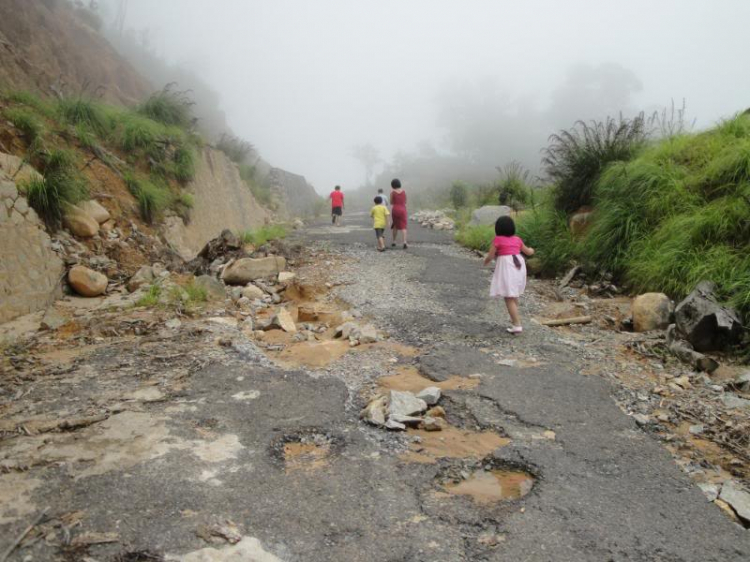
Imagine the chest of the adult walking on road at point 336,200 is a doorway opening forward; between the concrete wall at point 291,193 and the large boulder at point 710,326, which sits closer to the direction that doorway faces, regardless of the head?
the concrete wall

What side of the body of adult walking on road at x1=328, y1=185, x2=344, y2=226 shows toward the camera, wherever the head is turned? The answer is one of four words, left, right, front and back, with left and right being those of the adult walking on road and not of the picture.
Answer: back

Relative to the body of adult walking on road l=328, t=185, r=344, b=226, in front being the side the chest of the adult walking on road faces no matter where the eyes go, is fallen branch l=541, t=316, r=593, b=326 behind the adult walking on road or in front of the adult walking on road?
behind

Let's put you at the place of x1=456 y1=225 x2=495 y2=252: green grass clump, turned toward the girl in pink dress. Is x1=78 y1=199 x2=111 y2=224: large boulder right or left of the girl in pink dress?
right

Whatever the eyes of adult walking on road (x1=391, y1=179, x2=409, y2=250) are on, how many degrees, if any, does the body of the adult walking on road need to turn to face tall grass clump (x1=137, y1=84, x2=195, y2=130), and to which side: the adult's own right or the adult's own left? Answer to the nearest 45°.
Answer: approximately 90° to the adult's own left

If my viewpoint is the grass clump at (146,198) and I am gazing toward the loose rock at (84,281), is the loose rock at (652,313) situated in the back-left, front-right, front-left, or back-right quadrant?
front-left

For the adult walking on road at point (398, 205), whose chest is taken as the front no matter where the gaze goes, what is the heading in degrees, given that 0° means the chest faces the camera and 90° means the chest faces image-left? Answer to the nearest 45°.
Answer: approximately 180°

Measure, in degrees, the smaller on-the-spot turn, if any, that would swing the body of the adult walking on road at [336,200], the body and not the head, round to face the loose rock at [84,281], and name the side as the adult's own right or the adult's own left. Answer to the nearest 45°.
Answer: approximately 180°

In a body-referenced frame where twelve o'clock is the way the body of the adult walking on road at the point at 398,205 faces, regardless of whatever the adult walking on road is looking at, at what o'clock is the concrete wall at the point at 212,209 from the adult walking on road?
The concrete wall is roughly at 10 o'clock from the adult walking on road.

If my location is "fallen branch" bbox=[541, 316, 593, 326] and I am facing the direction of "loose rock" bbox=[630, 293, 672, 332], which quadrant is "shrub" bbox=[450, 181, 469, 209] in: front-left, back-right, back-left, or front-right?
back-left

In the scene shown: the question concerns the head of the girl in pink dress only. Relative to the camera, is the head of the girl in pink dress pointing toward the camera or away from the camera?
away from the camera
